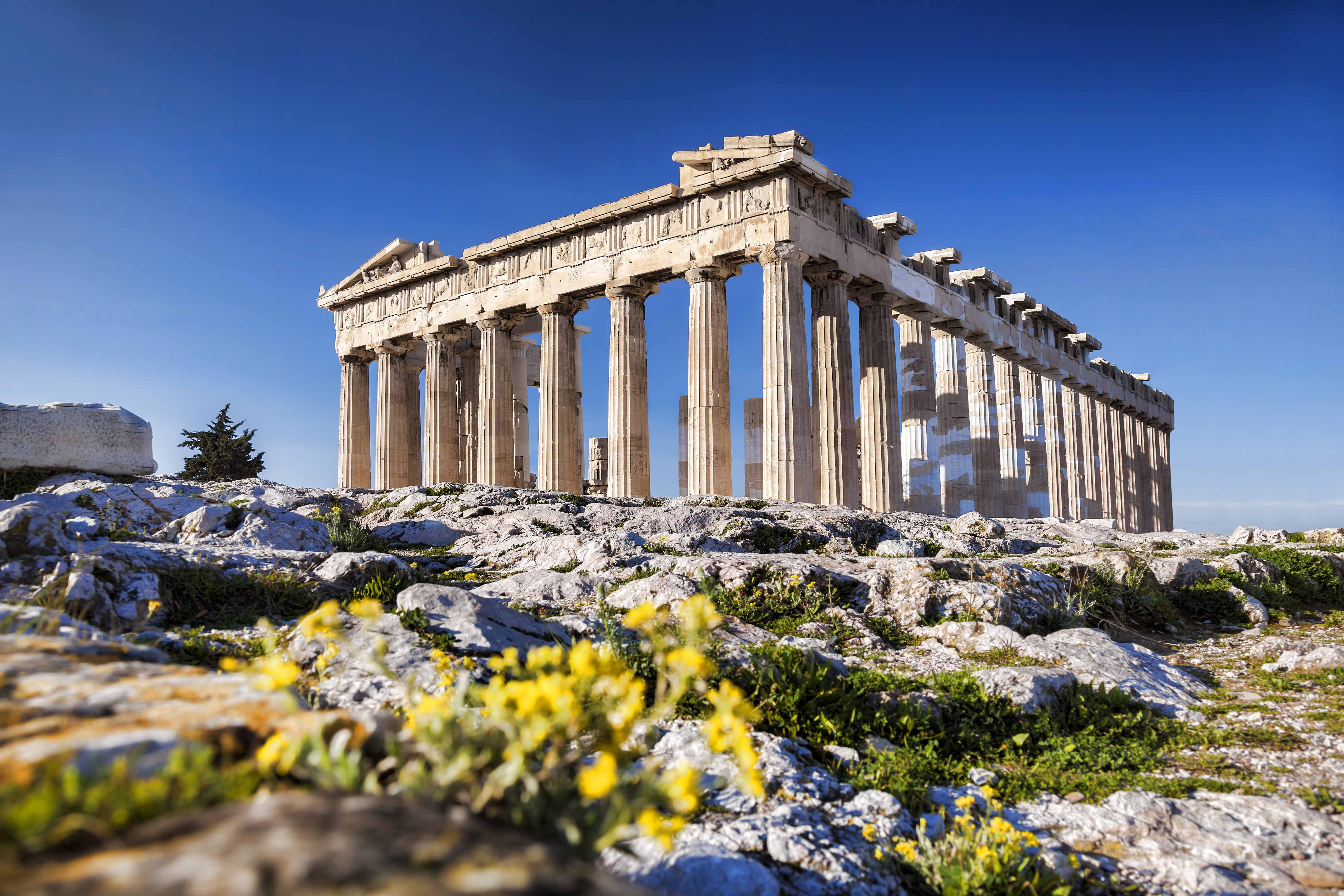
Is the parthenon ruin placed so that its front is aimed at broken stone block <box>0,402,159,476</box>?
yes

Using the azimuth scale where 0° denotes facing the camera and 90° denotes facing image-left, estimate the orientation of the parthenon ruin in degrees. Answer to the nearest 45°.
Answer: approximately 45°

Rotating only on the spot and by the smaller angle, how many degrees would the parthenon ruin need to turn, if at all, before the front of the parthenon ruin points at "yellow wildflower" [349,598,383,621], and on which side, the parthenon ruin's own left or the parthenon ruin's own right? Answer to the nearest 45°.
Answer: approximately 45° to the parthenon ruin's own left

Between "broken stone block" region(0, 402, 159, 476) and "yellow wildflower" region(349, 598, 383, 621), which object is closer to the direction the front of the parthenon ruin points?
the broken stone block

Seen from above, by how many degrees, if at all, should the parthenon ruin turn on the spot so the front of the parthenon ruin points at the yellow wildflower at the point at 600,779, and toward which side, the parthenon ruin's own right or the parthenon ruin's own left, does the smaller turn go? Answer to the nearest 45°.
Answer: approximately 45° to the parthenon ruin's own left
